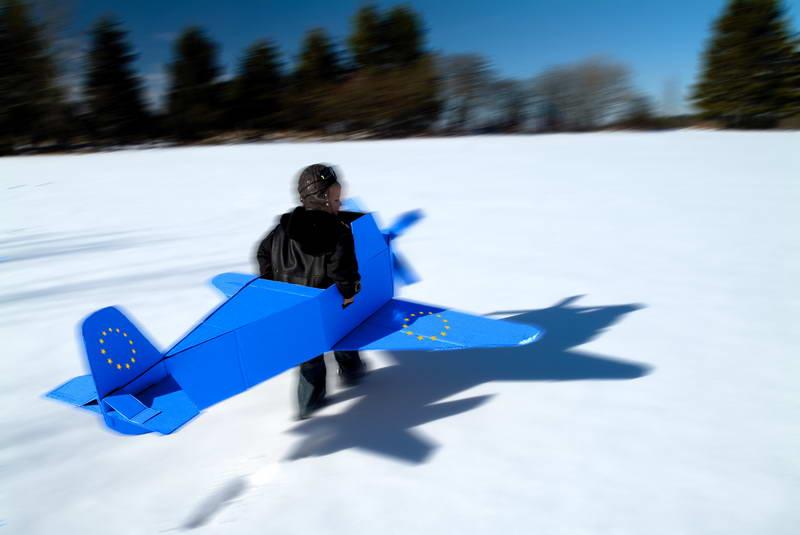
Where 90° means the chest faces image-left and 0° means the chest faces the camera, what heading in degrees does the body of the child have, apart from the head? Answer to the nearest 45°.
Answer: approximately 225°

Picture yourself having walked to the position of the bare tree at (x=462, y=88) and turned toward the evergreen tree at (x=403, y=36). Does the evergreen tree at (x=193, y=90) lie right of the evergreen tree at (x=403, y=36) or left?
left

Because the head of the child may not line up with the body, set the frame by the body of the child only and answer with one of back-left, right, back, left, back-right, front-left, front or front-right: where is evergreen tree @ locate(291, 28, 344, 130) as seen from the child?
front-left

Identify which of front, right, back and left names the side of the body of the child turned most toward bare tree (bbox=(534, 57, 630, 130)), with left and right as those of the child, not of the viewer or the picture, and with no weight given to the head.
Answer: front

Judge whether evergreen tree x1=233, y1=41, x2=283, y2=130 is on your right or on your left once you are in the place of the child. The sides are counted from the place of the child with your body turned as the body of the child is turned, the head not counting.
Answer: on your left

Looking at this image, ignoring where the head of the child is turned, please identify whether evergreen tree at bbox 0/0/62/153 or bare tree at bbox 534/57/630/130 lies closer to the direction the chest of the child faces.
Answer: the bare tree

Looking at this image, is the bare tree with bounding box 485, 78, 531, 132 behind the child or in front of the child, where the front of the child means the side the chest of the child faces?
in front

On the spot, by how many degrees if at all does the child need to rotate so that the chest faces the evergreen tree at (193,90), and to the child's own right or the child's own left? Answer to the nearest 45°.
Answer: approximately 45° to the child's own left

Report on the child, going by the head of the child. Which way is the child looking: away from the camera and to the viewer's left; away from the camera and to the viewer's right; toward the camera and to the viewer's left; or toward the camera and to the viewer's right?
away from the camera and to the viewer's right

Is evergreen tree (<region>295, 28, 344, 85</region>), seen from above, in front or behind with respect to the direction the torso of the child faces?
in front
